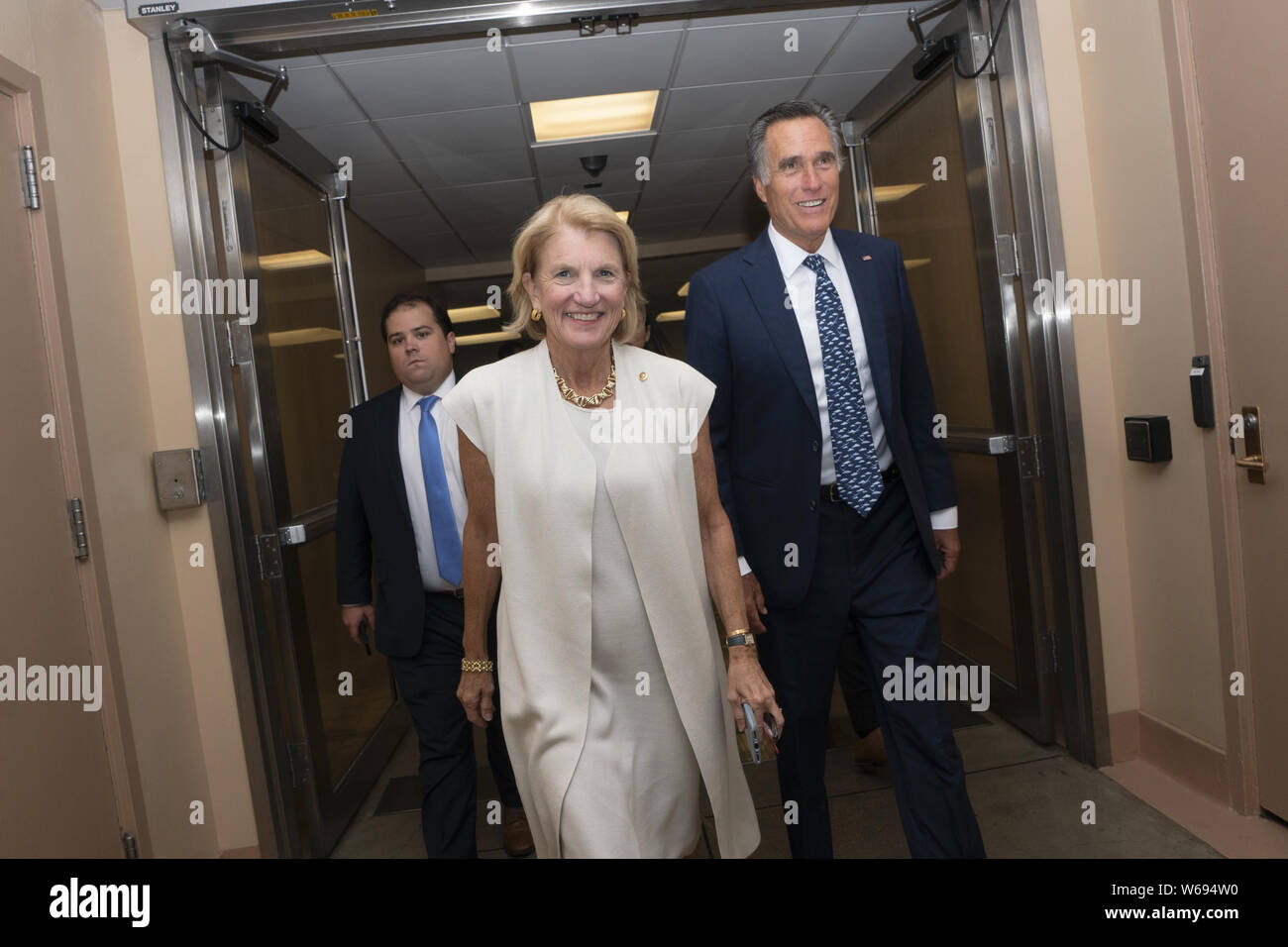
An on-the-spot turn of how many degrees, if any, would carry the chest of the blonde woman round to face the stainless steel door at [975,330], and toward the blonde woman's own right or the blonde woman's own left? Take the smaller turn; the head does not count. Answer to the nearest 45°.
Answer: approximately 135° to the blonde woman's own left

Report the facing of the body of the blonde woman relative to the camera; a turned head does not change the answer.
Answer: toward the camera

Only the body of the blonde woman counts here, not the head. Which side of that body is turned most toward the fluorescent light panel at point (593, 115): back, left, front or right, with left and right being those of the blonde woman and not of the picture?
back

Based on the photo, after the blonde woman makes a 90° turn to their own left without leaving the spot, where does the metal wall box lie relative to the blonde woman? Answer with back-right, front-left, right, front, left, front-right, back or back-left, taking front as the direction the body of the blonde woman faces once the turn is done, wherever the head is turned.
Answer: back-left

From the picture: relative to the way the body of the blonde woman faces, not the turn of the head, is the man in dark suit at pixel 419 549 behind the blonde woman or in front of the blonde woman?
behind
